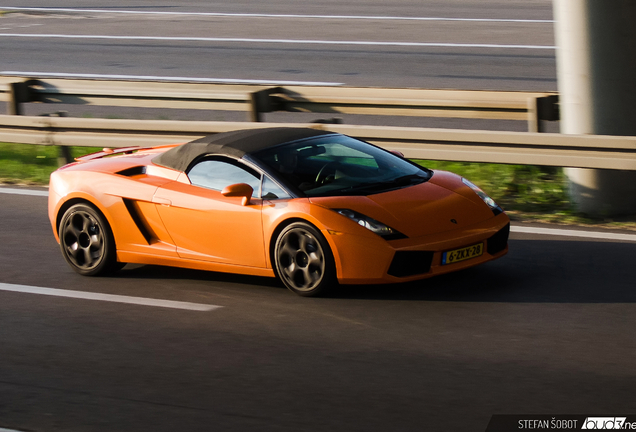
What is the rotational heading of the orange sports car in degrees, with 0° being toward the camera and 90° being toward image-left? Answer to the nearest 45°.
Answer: approximately 315°
